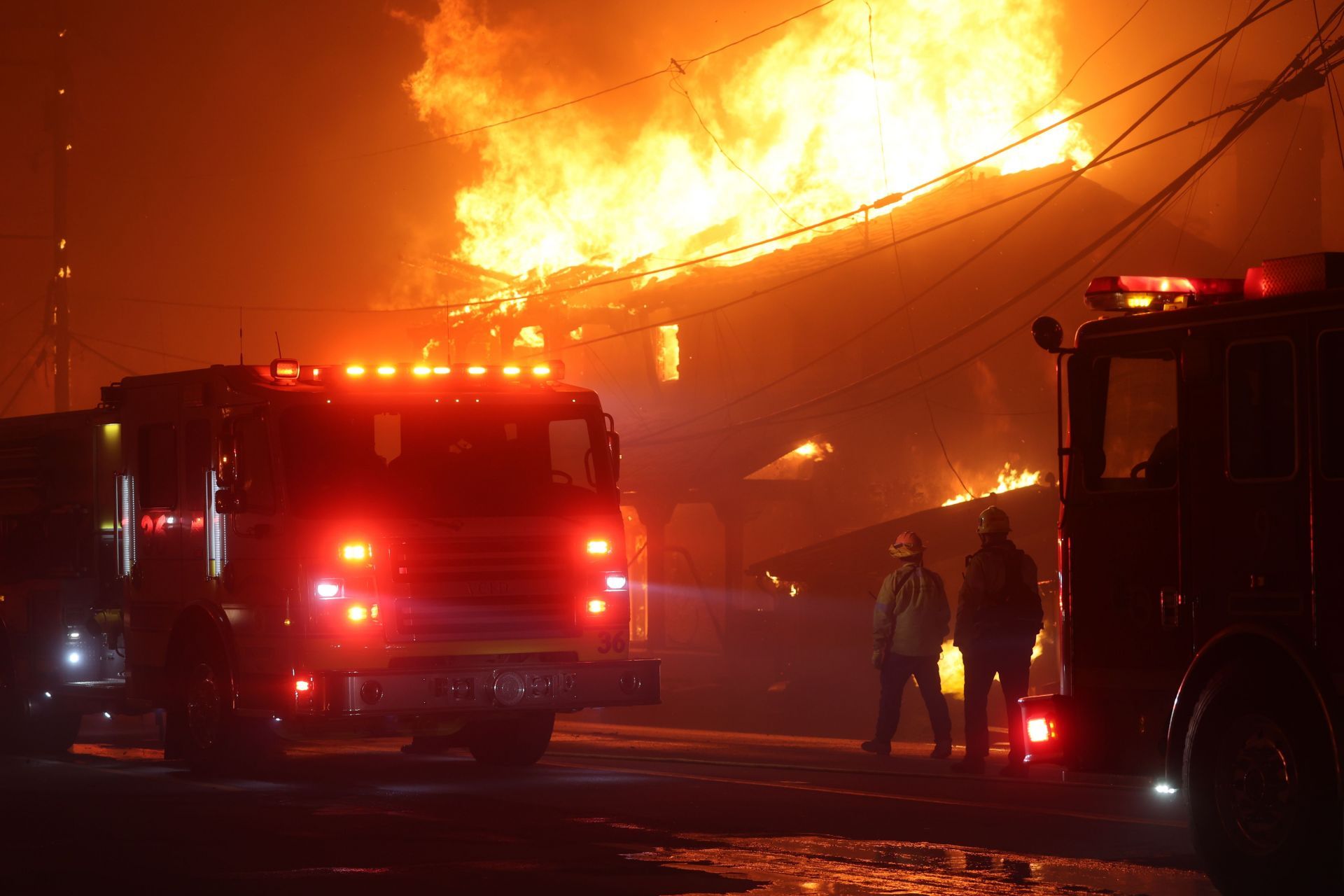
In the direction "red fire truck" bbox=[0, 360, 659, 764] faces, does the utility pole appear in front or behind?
behind

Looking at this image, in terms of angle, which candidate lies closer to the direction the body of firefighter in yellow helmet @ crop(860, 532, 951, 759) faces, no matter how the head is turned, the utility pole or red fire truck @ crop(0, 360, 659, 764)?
the utility pole

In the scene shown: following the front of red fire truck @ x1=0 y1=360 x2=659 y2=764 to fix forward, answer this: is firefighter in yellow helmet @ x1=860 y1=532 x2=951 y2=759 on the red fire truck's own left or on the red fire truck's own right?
on the red fire truck's own left

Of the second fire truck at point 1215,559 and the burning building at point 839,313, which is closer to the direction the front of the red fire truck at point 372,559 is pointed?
the second fire truck

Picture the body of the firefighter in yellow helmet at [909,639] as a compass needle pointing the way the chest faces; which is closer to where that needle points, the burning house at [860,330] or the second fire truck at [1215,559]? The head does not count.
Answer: the burning house

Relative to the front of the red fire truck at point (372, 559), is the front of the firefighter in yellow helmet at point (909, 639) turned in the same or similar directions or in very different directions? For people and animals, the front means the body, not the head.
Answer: very different directions

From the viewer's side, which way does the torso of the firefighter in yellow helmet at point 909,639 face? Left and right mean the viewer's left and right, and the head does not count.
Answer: facing away from the viewer and to the left of the viewer
